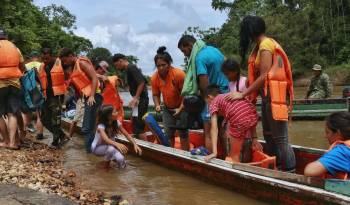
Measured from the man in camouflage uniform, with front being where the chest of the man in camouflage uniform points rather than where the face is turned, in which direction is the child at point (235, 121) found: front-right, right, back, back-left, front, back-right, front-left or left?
front-left

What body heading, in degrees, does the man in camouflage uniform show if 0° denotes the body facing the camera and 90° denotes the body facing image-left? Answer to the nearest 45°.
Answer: approximately 45°

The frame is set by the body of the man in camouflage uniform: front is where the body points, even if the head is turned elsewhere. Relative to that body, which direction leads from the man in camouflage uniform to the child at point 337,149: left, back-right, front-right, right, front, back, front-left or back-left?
front-left
